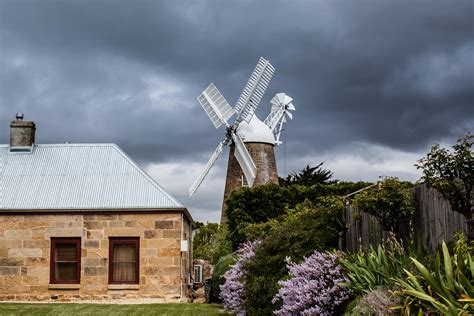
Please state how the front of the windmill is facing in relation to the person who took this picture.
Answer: facing the viewer and to the left of the viewer

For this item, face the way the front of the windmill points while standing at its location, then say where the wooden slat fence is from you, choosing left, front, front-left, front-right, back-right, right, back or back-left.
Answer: front-left

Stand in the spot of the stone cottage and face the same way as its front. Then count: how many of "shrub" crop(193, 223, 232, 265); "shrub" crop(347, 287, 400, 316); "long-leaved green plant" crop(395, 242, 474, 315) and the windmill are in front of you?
2

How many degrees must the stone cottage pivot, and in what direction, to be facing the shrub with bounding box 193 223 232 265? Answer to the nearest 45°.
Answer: approximately 135° to its left

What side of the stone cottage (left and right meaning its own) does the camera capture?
front

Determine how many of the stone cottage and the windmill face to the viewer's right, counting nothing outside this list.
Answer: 0

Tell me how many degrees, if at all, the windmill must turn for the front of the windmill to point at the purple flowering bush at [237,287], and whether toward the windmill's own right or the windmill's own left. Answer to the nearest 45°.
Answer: approximately 45° to the windmill's own left

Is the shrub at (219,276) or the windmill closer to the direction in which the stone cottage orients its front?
the shrub

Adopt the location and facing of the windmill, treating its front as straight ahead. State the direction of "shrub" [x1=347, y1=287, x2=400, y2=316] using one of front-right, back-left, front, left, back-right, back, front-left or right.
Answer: front-left

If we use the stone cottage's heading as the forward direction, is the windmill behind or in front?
behind

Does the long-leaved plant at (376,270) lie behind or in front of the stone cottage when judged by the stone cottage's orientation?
in front
